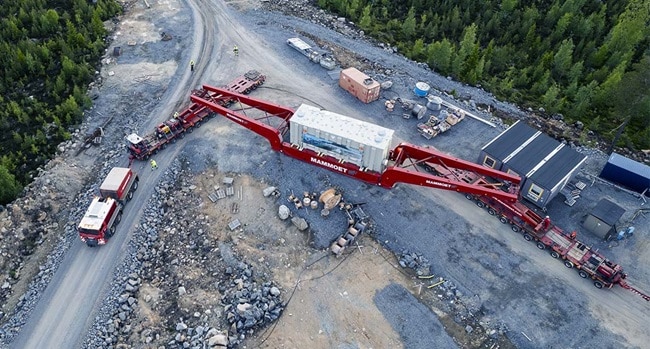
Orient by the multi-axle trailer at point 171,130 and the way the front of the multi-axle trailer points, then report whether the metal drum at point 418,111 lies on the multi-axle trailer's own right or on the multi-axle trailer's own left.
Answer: on the multi-axle trailer's own left

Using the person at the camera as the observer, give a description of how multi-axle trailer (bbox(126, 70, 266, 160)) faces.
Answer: facing the viewer and to the left of the viewer

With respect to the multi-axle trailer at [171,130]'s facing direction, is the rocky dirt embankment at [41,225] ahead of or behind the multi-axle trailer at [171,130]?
ahead

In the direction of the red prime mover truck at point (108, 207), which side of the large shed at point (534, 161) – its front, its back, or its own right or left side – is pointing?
front

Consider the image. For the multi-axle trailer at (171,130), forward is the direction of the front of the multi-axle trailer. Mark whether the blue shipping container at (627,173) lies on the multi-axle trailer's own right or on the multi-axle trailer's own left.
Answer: on the multi-axle trailer's own left

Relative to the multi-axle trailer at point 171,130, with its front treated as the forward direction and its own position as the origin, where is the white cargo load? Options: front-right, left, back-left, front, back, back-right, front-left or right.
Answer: left

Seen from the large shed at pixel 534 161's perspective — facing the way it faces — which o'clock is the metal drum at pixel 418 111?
The metal drum is roughly at 2 o'clock from the large shed.

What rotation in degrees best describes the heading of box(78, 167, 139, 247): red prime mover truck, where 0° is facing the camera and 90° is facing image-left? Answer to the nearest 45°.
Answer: approximately 45°

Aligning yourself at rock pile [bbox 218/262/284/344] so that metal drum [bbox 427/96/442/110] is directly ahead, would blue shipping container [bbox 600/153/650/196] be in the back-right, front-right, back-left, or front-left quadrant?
front-right

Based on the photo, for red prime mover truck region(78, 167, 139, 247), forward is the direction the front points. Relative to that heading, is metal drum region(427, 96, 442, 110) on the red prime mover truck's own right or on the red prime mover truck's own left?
on the red prime mover truck's own left

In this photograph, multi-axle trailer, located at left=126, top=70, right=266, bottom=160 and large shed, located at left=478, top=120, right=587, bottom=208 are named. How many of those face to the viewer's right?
0

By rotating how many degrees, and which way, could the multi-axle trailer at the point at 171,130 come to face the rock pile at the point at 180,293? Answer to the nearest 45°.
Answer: approximately 45° to its left

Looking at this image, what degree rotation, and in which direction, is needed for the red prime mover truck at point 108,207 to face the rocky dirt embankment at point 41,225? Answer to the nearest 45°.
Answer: approximately 90° to its right

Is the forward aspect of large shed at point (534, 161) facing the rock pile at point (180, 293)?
yes

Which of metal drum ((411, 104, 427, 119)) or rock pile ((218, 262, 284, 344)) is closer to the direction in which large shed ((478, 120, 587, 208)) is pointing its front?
the rock pile

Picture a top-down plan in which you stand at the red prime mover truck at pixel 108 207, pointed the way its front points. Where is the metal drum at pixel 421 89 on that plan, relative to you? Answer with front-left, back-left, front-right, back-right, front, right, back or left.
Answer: back-left

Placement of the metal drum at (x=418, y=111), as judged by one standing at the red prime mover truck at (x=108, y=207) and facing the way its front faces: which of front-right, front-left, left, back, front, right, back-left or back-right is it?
back-left

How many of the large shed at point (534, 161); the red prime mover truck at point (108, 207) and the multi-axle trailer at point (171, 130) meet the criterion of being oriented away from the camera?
0

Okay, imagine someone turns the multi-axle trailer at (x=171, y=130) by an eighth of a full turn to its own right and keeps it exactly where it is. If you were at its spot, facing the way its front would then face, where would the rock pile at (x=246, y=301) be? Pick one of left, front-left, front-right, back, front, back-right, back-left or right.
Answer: left

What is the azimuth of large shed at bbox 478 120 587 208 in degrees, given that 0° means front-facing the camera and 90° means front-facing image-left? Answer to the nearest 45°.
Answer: approximately 45°

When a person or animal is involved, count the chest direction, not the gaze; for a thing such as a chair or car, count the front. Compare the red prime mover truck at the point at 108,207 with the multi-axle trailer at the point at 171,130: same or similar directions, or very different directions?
same or similar directions

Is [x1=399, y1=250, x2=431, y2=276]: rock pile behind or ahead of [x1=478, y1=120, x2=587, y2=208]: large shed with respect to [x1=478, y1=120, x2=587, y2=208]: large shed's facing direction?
ahead
